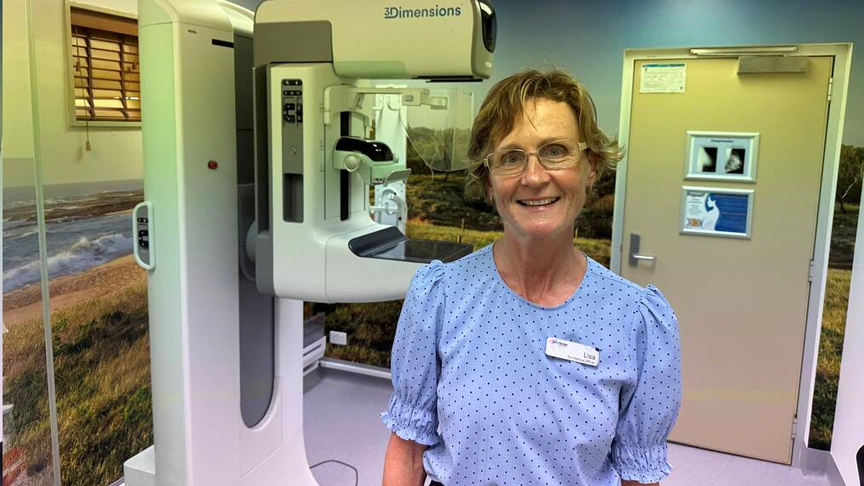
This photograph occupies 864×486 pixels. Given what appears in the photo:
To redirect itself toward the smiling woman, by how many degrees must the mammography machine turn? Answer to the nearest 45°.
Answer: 0° — it already faces them

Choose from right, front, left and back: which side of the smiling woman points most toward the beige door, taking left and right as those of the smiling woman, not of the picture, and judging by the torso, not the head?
back

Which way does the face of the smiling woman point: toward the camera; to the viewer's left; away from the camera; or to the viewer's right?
toward the camera

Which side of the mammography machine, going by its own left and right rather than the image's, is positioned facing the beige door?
front

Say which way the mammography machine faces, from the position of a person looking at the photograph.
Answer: facing the viewer and to the right of the viewer

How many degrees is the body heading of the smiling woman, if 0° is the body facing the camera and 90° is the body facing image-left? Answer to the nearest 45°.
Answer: approximately 0°

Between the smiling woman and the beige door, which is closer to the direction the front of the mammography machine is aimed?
the smiling woman

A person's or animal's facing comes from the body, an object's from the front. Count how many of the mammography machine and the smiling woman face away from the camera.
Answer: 0
